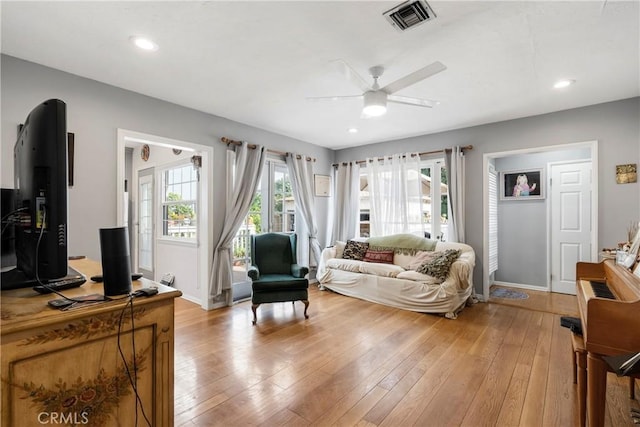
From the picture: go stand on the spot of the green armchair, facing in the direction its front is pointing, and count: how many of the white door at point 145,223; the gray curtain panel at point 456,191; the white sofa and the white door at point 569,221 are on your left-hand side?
3

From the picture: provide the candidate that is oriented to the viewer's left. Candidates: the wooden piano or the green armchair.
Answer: the wooden piano

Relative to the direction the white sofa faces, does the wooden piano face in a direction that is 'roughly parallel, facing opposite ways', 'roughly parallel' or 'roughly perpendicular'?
roughly perpendicular

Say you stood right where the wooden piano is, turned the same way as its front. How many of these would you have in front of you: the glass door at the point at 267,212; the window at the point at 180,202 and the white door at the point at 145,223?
3

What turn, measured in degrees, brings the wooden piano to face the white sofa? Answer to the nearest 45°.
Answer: approximately 45° to its right

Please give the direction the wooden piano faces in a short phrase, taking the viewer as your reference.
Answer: facing to the left of the viewer

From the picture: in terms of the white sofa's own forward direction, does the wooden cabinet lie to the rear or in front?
in front

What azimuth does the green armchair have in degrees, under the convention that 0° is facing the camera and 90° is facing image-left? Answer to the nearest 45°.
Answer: approximately 0°

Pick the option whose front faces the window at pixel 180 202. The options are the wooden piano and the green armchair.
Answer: the wooden piano

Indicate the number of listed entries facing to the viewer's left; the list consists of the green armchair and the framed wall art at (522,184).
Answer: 0

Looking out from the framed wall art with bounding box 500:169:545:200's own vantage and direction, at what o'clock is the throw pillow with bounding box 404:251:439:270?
The throw pillow is roughly at 1 o'clock from the framed wall art.

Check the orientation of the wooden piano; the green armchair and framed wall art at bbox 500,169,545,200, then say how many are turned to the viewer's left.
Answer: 1

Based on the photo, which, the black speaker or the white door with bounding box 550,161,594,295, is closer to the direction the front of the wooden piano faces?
the black speaker
